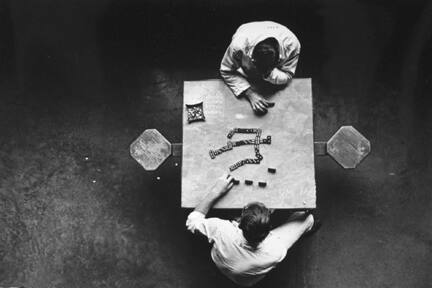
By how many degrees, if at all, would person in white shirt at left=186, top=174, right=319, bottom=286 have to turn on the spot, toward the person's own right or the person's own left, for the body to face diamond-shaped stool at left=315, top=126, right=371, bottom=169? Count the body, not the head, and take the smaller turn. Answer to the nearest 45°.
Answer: approximately 90° to the person's own right

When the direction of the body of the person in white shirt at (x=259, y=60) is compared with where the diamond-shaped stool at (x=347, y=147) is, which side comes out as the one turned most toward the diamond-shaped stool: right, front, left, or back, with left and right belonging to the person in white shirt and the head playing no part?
left

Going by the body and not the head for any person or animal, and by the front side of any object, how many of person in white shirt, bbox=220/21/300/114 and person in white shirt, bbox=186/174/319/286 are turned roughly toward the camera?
1

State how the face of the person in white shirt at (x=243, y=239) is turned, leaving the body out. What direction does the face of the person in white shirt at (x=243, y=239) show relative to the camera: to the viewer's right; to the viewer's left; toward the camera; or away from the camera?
away from the camera

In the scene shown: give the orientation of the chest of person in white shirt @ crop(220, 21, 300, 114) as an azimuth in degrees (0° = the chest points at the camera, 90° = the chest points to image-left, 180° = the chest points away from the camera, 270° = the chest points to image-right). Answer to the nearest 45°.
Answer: approximately 0°

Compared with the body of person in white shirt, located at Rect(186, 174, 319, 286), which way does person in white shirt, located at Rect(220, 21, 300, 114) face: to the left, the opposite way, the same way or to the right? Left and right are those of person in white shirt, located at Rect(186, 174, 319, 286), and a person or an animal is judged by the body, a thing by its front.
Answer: the opposite way

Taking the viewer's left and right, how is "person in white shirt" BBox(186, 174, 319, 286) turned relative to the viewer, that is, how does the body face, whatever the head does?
facing away from the viewer
